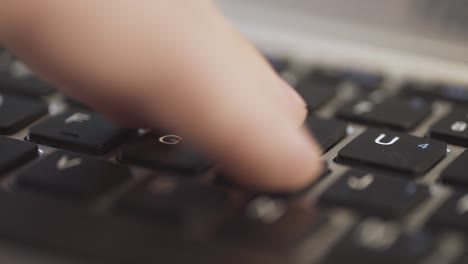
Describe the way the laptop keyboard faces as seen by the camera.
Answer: facing the viewer and to the left of the viewer
